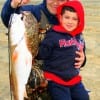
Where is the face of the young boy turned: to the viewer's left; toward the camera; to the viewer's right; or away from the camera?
toward the camera

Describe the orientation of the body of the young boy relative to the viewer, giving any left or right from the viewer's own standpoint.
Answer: facing the viewer and to the right of the viewer
